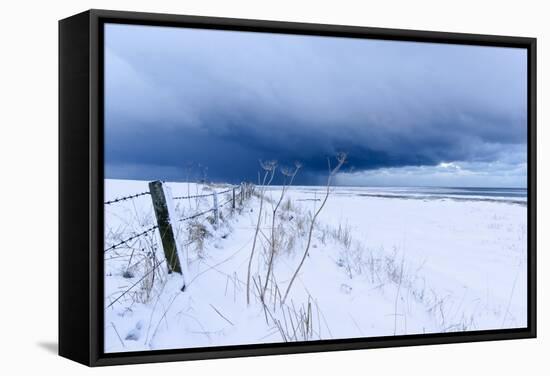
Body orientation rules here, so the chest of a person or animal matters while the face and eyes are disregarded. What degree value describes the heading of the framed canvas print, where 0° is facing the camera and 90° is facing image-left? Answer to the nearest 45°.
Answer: approximately 315°
